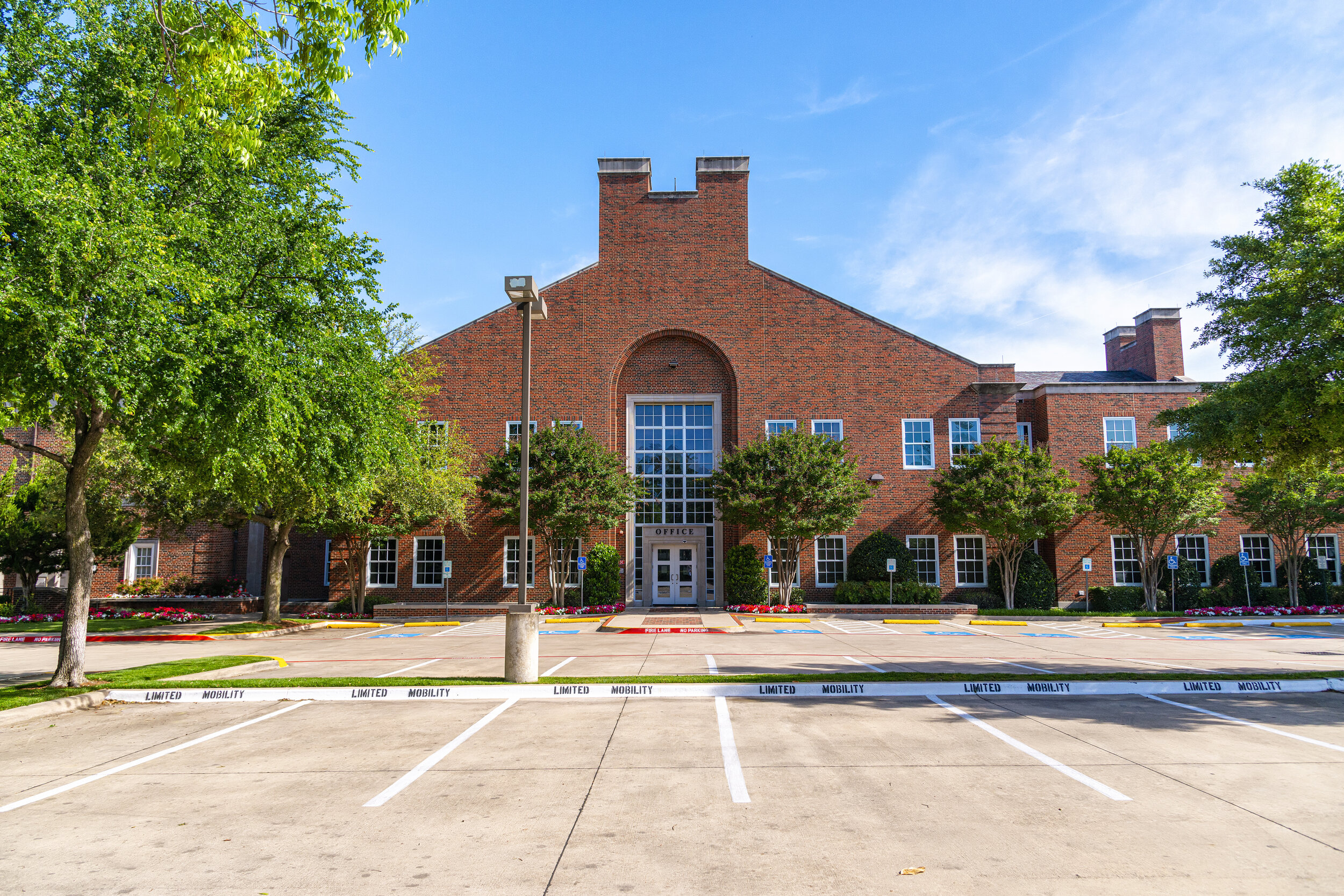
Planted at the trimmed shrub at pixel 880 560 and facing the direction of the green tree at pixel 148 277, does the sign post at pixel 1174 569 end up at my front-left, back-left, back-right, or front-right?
back-left

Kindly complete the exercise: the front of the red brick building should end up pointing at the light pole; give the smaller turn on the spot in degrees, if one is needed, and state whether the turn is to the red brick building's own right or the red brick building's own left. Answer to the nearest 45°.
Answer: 0° — it already faces it

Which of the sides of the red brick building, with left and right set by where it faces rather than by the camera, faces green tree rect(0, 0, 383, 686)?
front

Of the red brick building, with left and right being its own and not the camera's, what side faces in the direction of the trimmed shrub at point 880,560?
left

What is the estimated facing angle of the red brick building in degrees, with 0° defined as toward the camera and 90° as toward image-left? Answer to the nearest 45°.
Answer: approximately 0°

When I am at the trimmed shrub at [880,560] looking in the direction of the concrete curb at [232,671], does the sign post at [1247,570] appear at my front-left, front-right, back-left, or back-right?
back-left

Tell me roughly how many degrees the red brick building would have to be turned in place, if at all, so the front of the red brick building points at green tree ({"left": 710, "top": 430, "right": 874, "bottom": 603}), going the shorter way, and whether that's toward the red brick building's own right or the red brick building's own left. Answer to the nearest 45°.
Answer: approximately 45° to the red brick building's own left

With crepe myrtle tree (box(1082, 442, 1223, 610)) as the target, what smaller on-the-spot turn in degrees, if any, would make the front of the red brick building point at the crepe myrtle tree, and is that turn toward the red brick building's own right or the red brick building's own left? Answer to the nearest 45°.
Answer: approximately 90° to the red brick building's own left

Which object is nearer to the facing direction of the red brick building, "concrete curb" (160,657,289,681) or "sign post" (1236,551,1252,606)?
the concrete curb
